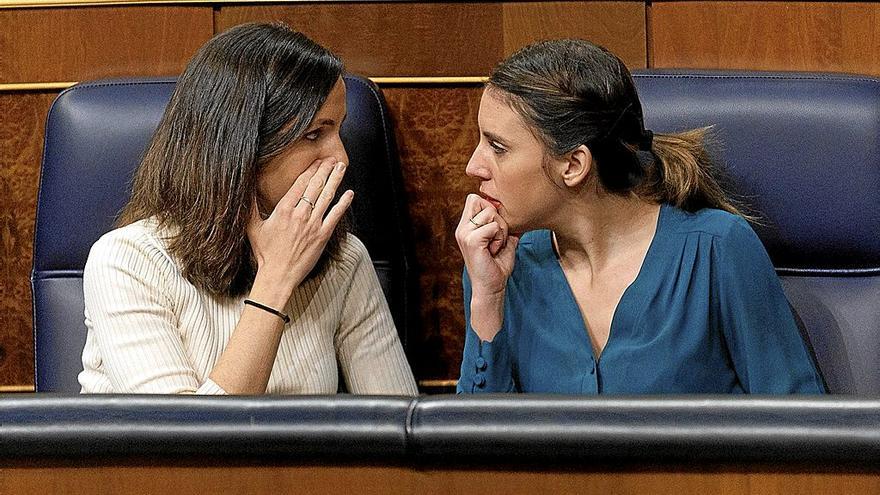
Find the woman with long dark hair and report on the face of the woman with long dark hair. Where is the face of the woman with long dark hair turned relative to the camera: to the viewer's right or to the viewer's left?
to the viewer's right

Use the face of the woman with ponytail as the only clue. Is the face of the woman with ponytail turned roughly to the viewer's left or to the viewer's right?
to the viewer's left

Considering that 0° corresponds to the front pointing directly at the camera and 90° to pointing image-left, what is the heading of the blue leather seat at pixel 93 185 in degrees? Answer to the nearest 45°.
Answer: approximately 0°

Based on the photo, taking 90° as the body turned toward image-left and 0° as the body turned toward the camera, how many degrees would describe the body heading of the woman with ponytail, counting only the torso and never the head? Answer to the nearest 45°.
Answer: approximately 45°

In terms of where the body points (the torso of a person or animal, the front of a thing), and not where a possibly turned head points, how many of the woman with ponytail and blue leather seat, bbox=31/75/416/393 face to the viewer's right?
0

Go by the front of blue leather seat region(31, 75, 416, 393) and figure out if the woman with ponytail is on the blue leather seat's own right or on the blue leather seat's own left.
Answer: on the blue leather seat's own left
